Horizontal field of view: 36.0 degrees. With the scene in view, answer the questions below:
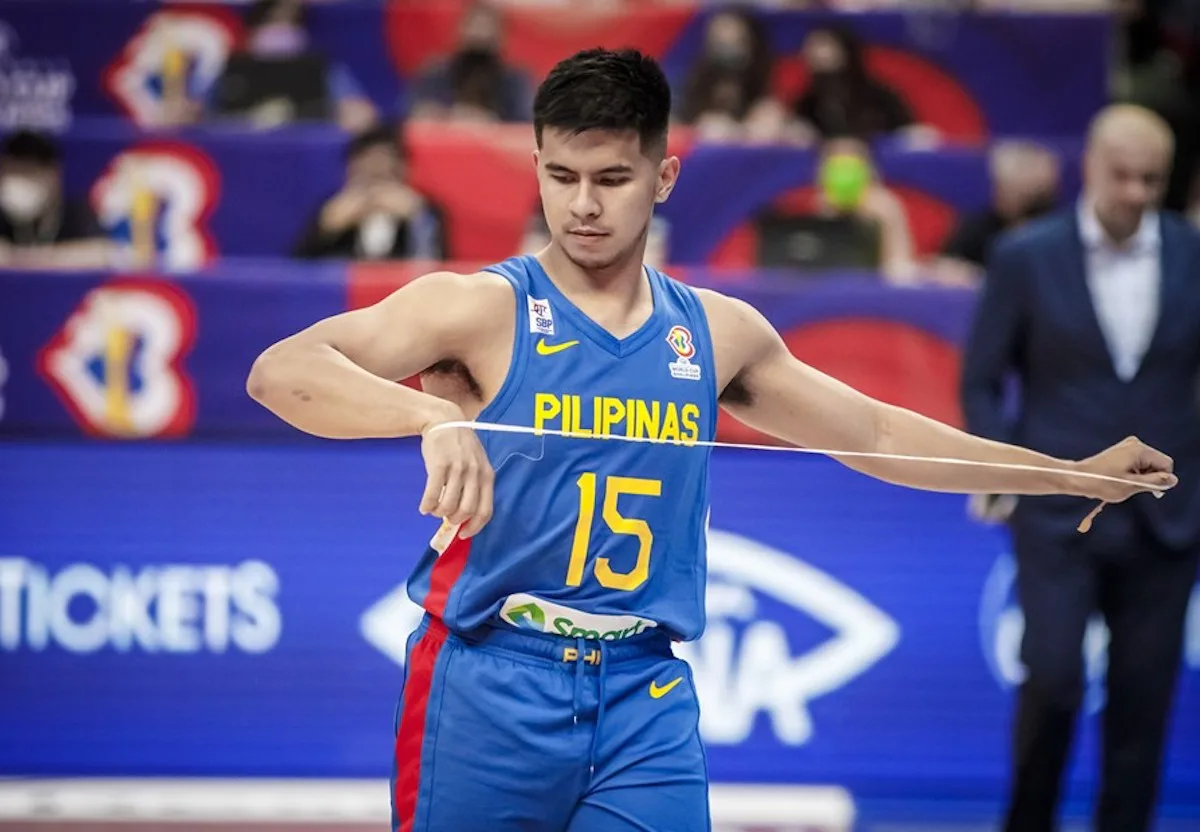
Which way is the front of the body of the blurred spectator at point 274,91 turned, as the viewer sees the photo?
toward the camera

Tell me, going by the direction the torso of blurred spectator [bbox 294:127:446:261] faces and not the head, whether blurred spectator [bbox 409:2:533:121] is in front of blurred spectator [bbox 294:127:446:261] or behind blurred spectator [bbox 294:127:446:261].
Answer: behind

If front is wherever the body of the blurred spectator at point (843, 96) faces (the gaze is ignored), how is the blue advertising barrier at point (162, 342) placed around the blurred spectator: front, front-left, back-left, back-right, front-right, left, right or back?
front

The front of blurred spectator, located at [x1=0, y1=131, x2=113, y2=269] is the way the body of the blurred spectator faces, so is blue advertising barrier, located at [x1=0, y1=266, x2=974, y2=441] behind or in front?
in front

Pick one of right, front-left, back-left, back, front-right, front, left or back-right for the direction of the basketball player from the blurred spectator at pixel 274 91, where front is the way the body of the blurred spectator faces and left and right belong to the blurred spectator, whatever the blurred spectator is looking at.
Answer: front

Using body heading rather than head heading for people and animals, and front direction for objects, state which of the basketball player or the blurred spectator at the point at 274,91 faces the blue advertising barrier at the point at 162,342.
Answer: the blurred spectator

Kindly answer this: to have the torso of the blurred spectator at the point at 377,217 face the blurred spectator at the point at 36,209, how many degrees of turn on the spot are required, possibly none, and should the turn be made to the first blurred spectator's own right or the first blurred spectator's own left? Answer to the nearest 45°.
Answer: approximately 90° to the first blurred spectator's own right

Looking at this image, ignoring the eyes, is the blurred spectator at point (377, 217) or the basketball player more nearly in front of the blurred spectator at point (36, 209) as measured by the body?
the basketball player

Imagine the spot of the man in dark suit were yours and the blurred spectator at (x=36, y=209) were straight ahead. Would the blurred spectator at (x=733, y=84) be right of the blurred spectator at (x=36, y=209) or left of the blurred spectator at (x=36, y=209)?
right

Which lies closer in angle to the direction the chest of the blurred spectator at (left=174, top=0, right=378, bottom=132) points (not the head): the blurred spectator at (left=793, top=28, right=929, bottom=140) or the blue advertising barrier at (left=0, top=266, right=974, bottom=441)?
the blue advertising barrier

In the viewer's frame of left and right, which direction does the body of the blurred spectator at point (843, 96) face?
facing the viewer and to the left of the viewer

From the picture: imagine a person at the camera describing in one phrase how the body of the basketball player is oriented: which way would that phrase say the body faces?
toward the camera

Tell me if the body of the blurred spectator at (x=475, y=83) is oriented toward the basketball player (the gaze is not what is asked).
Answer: yes

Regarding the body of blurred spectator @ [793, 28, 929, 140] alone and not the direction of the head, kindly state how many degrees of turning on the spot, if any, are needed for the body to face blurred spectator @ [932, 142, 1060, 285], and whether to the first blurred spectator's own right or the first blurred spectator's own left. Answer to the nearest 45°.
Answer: approximately 90° to the first blurred spectator's own left

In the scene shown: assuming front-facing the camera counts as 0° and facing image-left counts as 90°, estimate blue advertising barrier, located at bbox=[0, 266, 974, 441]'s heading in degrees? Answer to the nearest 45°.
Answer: approximately 0°

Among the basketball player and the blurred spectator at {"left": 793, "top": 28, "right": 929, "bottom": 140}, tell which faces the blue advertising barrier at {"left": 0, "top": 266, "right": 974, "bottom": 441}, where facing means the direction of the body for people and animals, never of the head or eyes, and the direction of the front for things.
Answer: the blurred spectator
